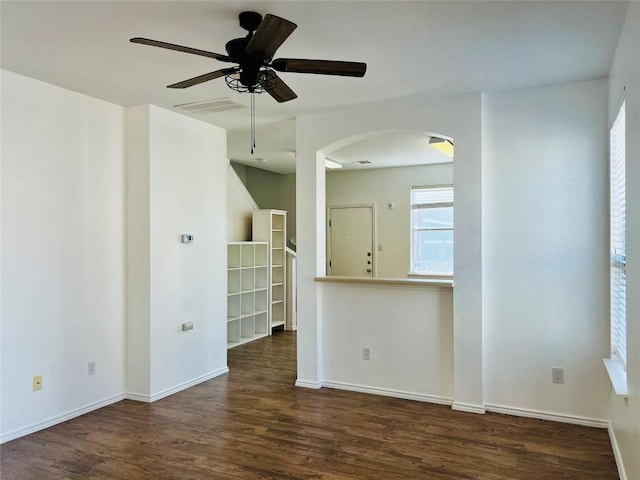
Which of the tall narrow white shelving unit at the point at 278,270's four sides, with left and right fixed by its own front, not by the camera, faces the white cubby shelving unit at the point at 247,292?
right

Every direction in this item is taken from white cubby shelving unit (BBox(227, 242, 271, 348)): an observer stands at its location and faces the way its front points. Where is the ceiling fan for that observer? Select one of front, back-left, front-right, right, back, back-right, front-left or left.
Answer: front-right

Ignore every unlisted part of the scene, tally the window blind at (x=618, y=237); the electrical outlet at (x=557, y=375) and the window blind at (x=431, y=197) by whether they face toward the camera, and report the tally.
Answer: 2

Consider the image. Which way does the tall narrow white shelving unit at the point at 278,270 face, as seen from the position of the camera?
facing the viewer and to the right of the viewer

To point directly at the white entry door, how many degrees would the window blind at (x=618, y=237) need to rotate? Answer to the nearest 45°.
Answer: approximately 45° to its right

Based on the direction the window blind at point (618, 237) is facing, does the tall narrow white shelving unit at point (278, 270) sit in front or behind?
in front

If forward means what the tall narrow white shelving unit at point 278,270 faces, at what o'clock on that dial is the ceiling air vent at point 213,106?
The ceiling air vent is roughly at 2 o'clock from the tall narrow white shelving unit.

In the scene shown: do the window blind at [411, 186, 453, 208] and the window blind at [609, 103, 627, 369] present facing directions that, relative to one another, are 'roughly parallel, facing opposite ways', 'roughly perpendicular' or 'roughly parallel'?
roughly perpendicular

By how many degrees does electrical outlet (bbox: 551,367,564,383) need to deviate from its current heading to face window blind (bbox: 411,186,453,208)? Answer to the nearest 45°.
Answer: approximately 135° to its right

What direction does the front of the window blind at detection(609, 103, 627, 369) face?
to the viewer's left

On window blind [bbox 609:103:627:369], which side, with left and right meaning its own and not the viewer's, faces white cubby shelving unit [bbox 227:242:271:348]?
front

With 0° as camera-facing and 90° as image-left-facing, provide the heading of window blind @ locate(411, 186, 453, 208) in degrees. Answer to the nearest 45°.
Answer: approximately 0°
